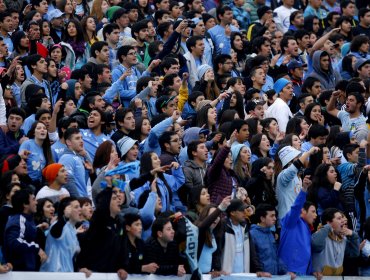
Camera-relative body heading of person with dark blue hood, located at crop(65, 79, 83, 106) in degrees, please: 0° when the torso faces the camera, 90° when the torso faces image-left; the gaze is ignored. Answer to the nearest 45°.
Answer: approximately 315°

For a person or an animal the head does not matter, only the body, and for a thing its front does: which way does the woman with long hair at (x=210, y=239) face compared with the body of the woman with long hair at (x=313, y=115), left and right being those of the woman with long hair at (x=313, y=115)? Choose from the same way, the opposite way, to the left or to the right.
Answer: the same way

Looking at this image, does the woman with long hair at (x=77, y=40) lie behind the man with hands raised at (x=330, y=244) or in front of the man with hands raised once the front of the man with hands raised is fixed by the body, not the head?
behind

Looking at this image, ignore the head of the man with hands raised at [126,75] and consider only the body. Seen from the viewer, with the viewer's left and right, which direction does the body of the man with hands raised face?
facing the viewer and to the right of the viewer

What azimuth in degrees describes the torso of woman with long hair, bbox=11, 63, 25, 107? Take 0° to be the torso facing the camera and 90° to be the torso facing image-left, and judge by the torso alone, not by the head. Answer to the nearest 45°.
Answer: approximately 315°

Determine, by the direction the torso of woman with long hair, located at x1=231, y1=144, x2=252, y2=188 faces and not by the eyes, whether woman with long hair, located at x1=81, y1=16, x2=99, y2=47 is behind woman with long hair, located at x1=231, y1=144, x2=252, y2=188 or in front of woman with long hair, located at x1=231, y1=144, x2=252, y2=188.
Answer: behind

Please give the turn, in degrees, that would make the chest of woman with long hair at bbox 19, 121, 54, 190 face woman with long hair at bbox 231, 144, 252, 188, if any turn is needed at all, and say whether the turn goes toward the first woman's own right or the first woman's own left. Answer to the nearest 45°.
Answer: approximately 45° to the first woman's own left

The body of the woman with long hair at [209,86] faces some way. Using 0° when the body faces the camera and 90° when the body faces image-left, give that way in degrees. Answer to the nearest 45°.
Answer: approximately 315°
